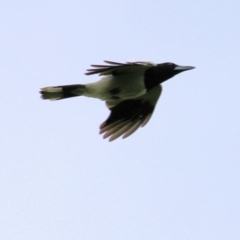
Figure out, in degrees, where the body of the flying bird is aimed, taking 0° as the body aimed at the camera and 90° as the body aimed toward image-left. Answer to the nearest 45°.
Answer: approximately 270°
